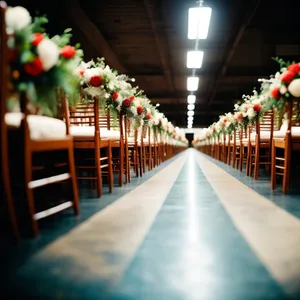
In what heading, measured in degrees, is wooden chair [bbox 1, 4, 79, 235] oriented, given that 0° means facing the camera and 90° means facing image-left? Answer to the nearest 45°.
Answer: approximately 225°

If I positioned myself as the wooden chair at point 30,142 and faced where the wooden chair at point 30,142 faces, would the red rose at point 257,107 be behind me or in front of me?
in front

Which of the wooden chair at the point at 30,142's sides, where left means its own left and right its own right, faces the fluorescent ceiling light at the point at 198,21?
front
